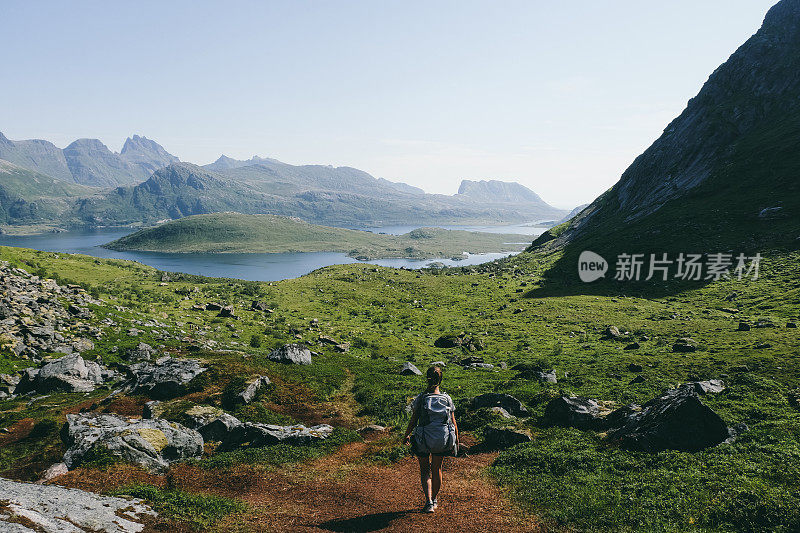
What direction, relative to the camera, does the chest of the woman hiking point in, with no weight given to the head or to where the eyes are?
away from the camera

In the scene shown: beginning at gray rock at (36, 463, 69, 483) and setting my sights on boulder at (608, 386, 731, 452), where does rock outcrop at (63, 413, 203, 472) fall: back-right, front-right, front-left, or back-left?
front-left

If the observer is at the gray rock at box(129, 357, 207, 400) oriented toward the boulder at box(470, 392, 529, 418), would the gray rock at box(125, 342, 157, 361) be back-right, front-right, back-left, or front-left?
back-left

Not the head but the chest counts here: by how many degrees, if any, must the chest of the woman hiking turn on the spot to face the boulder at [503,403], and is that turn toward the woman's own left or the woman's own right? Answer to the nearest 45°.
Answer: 0° — they already face it

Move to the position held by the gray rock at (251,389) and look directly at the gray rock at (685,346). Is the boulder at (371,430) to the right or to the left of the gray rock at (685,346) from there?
right

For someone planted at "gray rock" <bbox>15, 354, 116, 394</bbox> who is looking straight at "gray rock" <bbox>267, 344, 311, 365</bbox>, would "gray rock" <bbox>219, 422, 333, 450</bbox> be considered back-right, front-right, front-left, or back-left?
front-right

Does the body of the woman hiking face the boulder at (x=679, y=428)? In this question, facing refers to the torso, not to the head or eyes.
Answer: no

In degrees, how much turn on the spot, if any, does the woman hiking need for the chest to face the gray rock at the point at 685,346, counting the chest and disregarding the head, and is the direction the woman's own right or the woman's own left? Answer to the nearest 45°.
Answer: approximately 45° to the woman's own right

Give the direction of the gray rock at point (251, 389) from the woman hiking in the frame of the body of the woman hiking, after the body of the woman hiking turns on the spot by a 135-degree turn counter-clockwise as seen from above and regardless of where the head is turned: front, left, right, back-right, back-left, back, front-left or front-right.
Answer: right

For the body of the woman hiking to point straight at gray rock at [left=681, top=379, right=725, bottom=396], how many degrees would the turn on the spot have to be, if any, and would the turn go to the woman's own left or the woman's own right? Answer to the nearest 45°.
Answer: approximately 45° to the woman's own right

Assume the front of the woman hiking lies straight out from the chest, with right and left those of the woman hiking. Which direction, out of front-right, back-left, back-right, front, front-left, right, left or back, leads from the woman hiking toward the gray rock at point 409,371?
front

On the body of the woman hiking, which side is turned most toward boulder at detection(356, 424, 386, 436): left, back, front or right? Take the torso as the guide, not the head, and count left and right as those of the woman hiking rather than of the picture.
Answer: front

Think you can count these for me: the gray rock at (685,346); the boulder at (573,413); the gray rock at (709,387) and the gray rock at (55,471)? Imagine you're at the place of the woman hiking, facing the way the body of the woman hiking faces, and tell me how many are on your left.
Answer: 1

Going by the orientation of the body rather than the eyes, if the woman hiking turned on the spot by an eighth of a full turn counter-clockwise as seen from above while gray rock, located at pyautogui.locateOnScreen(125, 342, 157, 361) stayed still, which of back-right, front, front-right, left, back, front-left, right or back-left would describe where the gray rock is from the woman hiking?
front
